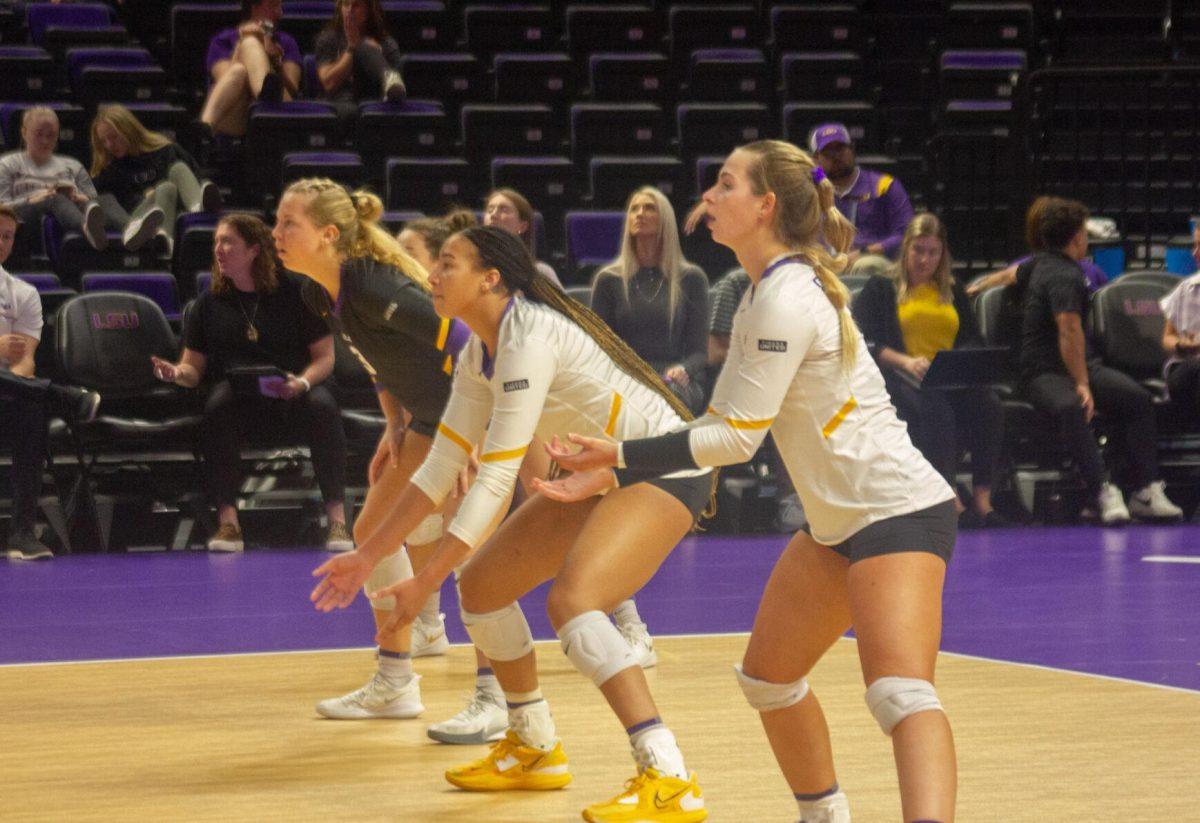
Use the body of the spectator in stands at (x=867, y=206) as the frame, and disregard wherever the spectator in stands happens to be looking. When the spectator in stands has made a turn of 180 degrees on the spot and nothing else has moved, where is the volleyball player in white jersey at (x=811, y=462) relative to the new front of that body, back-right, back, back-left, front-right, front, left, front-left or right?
back-right

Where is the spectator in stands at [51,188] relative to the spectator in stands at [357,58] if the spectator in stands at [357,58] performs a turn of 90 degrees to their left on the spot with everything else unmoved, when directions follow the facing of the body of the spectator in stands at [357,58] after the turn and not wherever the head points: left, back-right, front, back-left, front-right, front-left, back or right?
back-right

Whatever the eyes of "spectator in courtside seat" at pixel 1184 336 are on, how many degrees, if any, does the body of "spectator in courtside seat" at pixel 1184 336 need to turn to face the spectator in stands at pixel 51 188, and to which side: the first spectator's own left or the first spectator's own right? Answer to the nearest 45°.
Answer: approximately 90° to the first spectator's own right

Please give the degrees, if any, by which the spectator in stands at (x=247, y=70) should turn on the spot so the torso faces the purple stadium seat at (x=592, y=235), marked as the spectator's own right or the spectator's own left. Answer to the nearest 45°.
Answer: approximately 45° to the spectator's own left

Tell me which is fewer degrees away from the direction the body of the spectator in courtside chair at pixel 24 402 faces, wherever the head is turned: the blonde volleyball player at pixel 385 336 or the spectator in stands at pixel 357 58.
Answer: the blonde volleyball player

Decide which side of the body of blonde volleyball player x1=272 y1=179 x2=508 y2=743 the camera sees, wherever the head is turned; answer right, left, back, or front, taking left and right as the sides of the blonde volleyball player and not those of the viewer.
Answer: left

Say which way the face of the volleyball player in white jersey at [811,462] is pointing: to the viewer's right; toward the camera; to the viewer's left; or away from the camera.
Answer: to the viewer's left

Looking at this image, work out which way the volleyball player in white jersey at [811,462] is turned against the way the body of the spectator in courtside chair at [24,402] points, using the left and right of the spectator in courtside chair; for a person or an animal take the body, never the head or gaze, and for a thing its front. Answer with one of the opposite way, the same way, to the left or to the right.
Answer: to the right

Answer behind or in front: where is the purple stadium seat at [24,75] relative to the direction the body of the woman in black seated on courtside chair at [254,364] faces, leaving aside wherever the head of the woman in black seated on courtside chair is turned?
behind

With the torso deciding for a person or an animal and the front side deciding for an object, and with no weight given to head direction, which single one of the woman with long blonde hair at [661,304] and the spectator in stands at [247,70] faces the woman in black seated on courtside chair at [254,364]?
the spectator in stands at [247,70]

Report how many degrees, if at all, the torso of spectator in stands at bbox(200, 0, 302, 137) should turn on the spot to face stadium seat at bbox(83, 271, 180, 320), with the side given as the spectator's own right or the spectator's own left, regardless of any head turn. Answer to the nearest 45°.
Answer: approximately 45° to the spectator's own right

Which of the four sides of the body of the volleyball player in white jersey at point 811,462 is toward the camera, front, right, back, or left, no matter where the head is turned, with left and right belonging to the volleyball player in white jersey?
left

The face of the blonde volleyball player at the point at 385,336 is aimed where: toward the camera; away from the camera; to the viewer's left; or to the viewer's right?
to the viewer's left

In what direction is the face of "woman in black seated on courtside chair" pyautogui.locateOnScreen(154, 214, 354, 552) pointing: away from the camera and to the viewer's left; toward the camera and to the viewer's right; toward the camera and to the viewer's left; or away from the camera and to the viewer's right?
toward the camera and to the viewer's left

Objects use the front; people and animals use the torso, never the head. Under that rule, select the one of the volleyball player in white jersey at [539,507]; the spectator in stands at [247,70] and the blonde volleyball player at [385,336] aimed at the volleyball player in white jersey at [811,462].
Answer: the spectator in stands

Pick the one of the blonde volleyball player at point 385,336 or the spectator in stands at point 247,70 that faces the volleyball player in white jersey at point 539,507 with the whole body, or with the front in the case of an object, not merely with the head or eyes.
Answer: the spectator in stands
